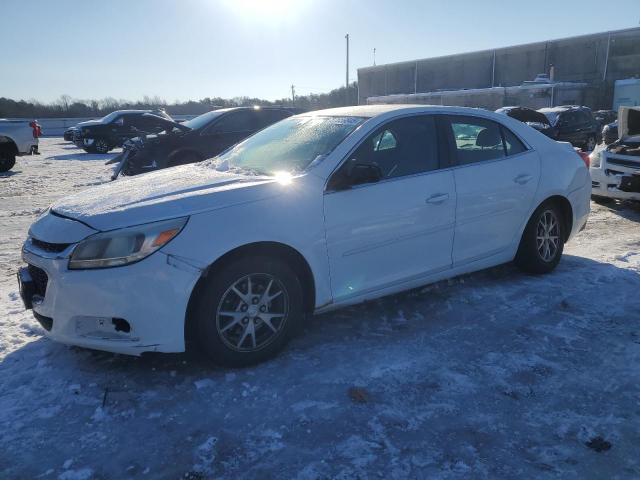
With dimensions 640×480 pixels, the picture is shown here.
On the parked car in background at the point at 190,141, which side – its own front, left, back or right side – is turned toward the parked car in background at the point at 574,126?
back

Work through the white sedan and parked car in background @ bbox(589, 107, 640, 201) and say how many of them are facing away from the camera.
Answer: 0

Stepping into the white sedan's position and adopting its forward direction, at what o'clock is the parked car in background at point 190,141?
The parked car in background is roughly at 4 o'clock from the white sedan.

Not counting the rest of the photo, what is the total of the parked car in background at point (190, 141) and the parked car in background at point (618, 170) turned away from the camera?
0

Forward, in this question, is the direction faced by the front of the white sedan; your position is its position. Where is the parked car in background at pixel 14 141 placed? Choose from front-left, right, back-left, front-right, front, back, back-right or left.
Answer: right

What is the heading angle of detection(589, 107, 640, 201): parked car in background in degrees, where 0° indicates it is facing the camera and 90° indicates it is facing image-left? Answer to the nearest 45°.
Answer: approximately 45°

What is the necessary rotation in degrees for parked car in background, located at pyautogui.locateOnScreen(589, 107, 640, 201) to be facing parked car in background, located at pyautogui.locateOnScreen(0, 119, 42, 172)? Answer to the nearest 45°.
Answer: approximately 45° to its right

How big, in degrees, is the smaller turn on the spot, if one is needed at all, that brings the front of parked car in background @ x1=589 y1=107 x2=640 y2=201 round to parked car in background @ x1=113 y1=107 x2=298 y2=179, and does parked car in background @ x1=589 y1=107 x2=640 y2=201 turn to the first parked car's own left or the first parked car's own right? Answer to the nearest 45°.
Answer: approximately 45° to the first parked car's own right

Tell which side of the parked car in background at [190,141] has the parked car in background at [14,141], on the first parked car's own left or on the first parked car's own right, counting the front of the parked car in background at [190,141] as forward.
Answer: on the first parked car's own right

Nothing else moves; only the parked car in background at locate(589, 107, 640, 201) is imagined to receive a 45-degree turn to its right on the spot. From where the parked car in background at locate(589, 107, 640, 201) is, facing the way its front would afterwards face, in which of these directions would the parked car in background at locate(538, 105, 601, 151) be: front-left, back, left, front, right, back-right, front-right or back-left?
right

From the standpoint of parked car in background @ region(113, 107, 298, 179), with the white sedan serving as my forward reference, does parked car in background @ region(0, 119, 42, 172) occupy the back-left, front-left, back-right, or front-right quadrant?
back-right

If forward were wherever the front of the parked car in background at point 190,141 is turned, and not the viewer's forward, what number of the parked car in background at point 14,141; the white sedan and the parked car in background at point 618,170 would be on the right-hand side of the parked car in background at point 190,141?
1

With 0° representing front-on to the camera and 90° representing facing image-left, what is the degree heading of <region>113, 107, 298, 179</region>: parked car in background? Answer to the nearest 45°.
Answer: approximately 45°

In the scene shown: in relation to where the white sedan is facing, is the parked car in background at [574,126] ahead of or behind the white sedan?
behind

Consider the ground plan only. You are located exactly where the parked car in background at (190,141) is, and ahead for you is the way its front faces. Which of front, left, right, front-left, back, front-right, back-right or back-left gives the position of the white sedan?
front-left

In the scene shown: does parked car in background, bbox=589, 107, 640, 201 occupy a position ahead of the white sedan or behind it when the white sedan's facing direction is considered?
behind
